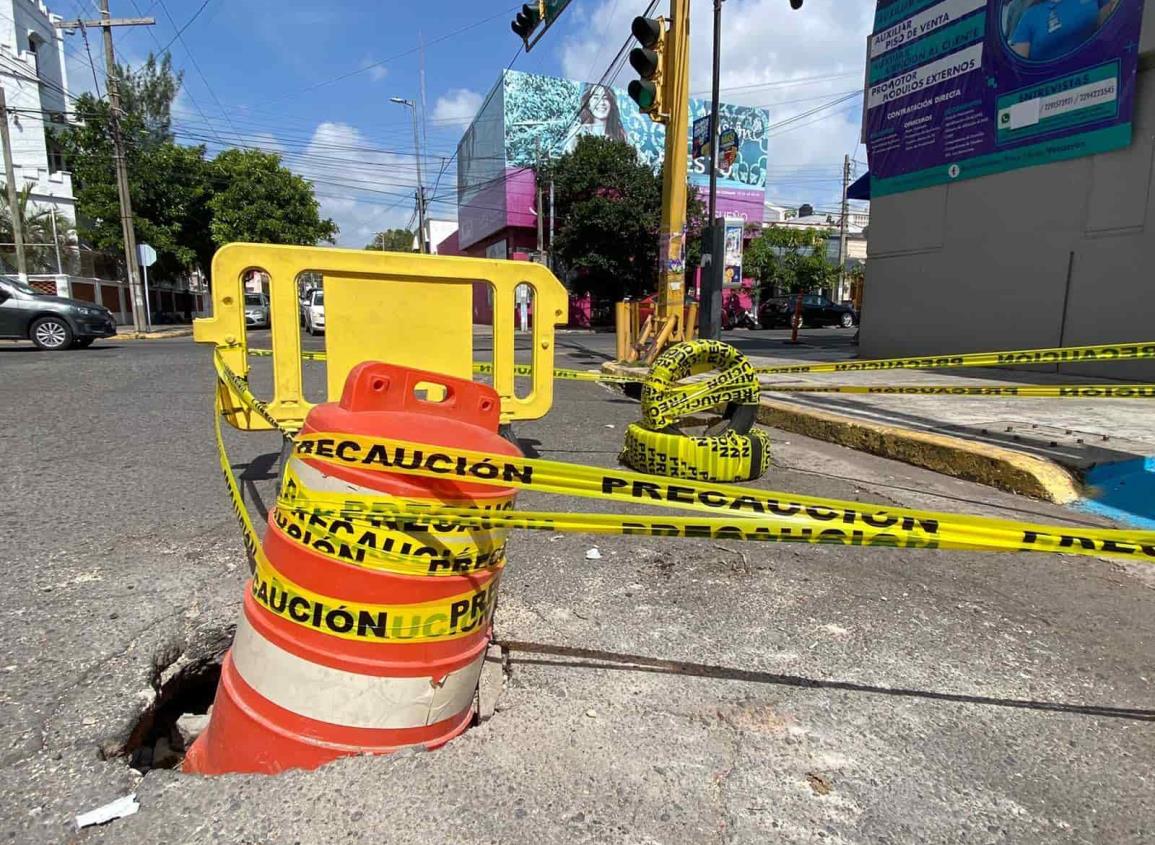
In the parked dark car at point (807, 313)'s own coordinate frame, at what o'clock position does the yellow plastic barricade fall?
The yellow plastic barricade is roughly at 3 o'clock from the parked dark car.

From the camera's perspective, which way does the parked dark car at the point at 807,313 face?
to the viewer's right

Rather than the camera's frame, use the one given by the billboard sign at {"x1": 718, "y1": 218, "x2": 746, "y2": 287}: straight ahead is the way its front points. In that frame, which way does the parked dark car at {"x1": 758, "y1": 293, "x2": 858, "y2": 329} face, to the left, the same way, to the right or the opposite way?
to the left

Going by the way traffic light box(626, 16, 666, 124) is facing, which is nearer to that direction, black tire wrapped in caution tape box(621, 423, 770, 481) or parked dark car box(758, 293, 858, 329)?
the black tire wrapped in caution tape

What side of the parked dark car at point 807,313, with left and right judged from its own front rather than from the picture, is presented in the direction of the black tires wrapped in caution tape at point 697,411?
right

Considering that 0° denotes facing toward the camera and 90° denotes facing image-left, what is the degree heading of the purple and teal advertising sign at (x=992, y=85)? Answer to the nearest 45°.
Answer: approximately 45°

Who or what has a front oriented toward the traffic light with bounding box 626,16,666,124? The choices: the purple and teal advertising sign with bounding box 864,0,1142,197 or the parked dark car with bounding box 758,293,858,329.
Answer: the purple and teal advertising sign

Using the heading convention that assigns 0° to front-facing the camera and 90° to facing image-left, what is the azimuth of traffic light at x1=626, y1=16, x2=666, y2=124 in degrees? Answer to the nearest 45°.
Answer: approximately 45°

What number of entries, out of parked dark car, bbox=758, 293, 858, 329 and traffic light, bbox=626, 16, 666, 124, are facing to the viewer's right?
1
